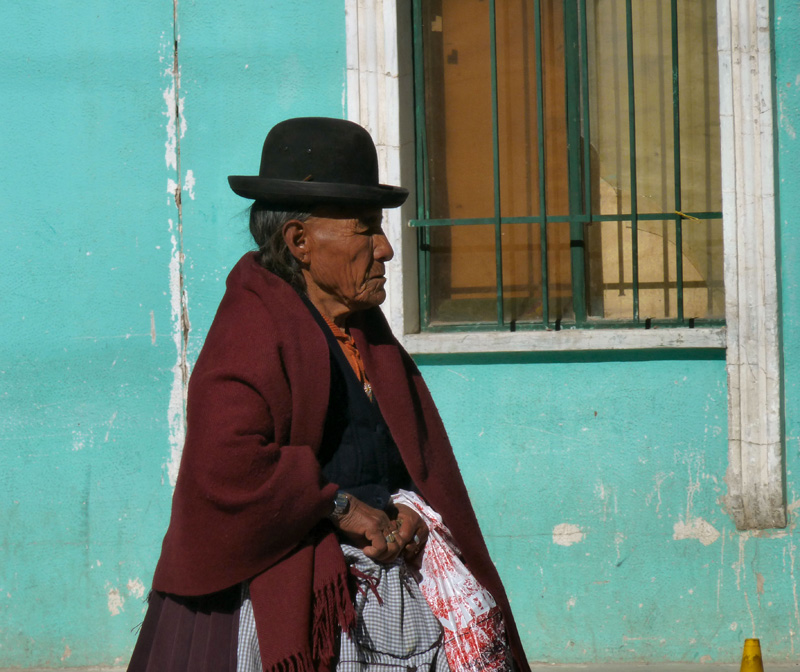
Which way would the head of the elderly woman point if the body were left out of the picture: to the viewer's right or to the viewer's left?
to the viewer's right

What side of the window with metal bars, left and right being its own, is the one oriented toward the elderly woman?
front

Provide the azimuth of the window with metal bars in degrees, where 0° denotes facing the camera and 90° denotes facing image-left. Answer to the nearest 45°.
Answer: approximately 0°

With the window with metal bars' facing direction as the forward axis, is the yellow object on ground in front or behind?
in front
